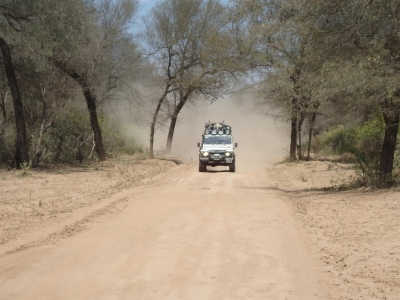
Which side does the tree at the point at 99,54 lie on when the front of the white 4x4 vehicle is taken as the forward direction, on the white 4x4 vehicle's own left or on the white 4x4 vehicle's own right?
on the white 4x4 vehicle's own right

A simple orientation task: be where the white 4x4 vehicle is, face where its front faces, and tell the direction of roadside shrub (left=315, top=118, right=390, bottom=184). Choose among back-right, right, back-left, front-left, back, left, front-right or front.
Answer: left

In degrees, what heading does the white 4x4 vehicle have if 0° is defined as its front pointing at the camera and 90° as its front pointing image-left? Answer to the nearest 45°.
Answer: approximately 0°

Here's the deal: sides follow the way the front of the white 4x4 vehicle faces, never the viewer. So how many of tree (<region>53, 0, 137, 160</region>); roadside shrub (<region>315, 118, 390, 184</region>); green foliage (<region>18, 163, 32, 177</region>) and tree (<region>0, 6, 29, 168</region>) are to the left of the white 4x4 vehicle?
1

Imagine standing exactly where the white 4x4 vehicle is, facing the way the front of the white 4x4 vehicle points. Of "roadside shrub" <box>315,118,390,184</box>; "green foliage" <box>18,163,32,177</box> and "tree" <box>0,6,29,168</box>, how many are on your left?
1
